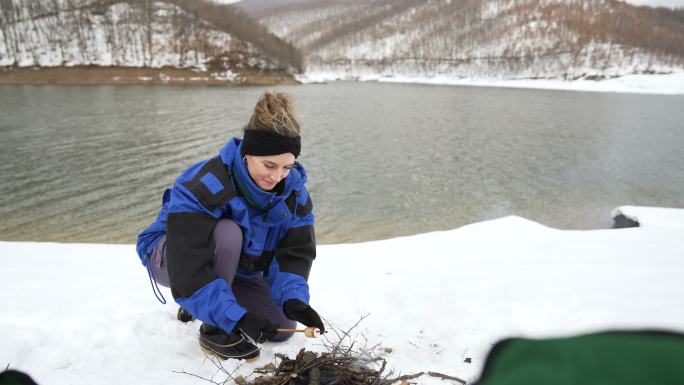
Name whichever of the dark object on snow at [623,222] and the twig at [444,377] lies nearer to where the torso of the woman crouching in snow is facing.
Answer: the twig

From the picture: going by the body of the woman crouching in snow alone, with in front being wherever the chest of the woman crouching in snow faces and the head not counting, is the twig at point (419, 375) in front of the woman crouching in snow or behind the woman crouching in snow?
in front

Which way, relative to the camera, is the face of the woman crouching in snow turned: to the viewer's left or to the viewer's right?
to the viewer's right

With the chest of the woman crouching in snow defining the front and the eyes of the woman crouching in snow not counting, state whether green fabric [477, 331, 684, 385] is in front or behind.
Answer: in front

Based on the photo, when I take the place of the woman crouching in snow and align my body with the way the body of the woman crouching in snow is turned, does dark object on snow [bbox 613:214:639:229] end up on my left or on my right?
on my left

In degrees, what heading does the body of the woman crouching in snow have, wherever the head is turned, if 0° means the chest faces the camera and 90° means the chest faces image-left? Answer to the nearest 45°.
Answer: approximately 315°
